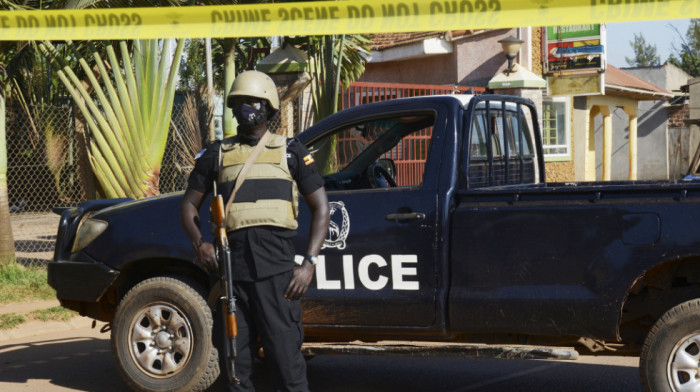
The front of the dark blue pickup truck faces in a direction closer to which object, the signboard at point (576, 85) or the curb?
the curb

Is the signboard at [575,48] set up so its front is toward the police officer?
yes

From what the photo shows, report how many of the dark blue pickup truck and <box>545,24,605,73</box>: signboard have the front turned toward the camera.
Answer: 1

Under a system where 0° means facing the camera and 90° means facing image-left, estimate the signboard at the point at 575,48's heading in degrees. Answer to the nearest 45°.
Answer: approximately 0°

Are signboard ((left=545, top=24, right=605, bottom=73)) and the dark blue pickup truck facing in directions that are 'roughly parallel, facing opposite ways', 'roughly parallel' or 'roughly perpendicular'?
roughly perpendicular

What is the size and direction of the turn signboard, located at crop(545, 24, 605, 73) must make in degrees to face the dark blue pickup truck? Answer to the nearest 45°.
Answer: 0° — it already faces it

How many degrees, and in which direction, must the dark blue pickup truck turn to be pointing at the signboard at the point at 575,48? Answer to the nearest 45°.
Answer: approximately 90° to its right

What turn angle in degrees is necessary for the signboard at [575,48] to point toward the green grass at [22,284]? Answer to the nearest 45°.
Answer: approximately 45° to its right

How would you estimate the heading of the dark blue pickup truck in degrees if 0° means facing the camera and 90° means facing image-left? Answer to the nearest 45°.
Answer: approximately 90°
